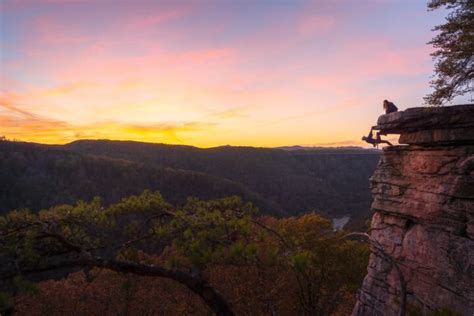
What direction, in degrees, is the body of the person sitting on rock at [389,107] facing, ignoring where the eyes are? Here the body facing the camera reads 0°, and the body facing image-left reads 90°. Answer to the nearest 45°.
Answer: approximately 90°
